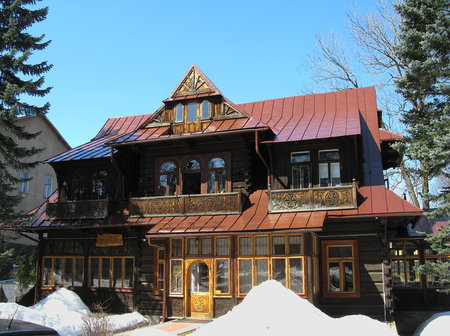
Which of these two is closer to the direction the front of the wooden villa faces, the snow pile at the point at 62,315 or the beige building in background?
the snow pile

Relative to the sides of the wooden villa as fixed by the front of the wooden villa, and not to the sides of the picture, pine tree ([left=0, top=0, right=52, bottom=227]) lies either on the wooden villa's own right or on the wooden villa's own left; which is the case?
on the wooden villa's own right

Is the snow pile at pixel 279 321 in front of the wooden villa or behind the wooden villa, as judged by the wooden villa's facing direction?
in front

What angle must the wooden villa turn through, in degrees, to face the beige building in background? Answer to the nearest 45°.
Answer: approximately 135° to its right

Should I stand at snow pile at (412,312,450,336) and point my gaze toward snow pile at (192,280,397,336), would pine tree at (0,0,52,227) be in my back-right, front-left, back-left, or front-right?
front-right

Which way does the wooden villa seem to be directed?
toward the camera

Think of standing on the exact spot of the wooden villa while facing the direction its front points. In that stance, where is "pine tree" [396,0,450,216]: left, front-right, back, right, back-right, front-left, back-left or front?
front-left

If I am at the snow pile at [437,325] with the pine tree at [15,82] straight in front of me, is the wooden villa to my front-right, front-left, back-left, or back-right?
front-right

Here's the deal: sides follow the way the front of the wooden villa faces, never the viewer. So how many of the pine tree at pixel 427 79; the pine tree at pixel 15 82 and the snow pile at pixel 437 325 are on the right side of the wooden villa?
1
